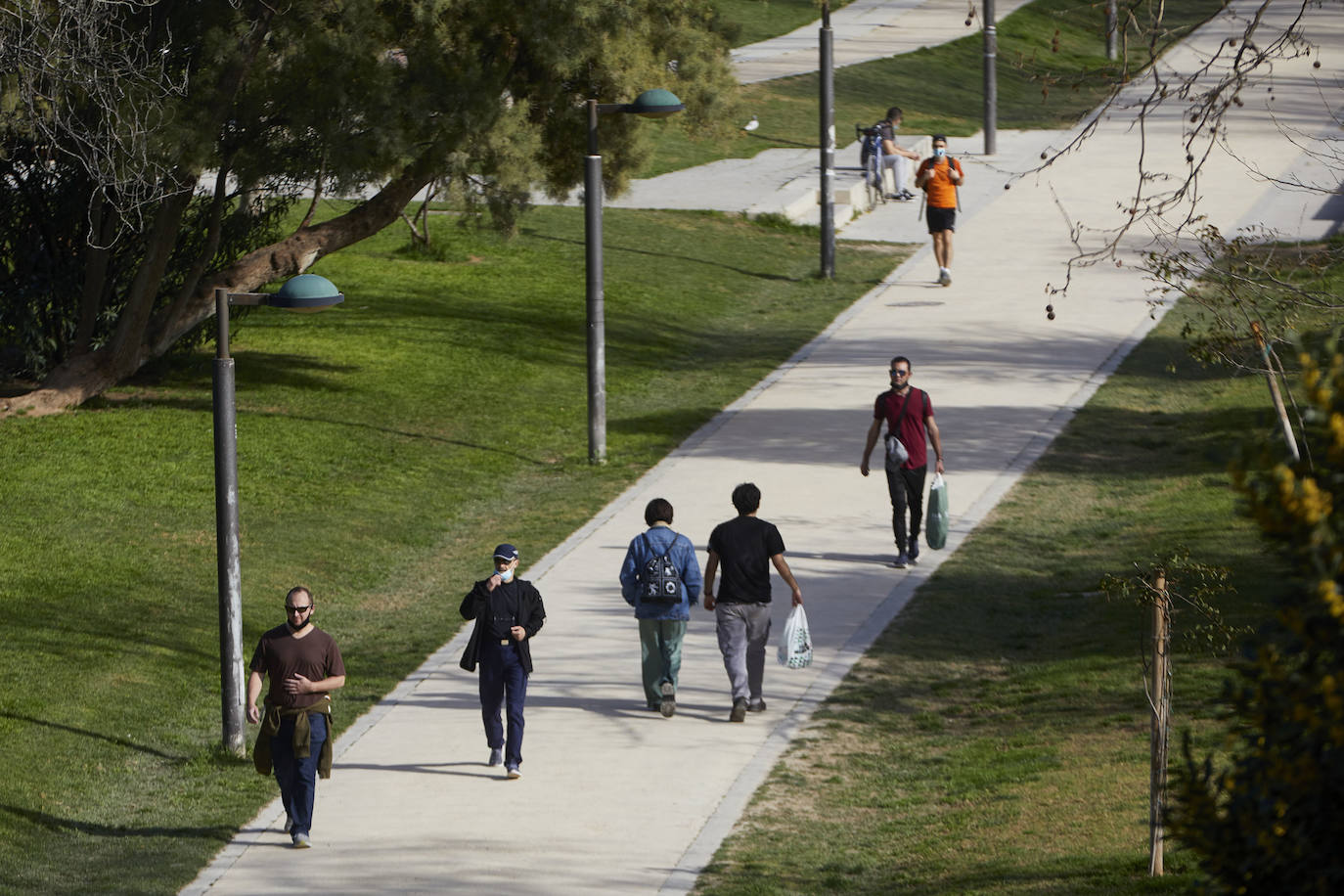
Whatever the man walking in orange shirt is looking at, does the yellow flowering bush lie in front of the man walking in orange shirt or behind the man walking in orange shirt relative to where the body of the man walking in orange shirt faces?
in front

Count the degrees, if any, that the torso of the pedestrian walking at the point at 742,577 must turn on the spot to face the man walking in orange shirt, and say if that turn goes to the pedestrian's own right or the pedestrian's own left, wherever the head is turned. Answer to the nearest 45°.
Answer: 0° — they already face them

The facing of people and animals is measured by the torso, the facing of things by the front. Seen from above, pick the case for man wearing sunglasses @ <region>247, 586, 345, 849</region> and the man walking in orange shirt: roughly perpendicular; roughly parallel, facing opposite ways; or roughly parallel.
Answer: roughly parallel

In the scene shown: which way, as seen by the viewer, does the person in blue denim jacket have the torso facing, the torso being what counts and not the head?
away from the camera

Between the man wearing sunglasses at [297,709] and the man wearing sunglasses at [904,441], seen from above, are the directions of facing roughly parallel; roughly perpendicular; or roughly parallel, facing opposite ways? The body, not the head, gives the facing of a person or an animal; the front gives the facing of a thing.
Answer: roughly parallel

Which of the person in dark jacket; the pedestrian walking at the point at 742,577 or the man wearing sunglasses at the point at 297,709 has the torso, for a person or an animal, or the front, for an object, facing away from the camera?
the pedestrian walking

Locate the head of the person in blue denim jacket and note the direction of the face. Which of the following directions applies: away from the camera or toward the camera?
away from the camera

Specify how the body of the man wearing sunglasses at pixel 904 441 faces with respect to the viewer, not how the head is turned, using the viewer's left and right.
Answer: facing the viewer

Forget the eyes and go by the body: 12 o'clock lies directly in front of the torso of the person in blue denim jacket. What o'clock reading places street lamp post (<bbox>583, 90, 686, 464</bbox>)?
The street lamp post is roughly at 12 o'clock from the person in blue denim jacket.

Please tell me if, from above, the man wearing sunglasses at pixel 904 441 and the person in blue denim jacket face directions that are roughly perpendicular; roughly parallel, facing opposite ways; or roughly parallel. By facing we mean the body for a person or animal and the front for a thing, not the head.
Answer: roughly parallel, facing opposite ways

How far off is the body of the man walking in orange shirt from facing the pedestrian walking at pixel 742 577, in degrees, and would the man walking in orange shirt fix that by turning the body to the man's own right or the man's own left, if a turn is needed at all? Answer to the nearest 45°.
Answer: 0° — they already face them

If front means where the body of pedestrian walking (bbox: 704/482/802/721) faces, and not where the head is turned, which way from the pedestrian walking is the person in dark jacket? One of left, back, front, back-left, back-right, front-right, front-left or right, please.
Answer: back-left

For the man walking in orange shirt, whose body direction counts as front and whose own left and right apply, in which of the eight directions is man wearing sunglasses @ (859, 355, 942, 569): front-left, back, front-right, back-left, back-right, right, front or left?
front

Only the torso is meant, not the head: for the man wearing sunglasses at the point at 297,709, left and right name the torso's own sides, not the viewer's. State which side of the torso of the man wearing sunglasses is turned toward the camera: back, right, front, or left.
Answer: front
